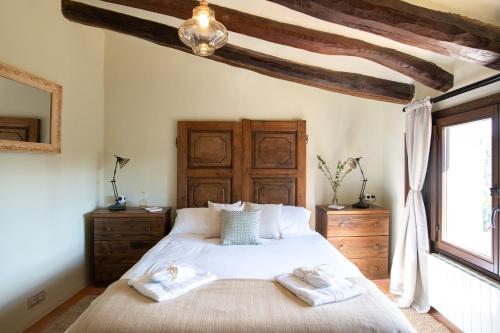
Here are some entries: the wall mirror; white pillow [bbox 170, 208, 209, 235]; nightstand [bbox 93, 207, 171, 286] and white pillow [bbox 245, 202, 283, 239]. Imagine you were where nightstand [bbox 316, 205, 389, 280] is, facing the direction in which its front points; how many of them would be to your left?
0

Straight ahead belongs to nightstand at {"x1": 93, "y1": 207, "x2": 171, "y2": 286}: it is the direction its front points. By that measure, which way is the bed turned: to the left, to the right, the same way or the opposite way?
the same way

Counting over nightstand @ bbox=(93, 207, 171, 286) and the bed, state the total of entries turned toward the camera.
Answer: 2

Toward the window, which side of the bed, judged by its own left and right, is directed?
left

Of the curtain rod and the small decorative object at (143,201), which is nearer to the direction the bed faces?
the curtain rod

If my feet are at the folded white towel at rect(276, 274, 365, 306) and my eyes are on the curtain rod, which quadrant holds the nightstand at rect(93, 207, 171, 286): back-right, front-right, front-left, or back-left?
back-left

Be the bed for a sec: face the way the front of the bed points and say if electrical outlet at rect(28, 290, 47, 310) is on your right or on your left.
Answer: on your right

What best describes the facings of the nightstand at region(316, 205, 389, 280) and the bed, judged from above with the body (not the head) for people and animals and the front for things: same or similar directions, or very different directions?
same or similar directions

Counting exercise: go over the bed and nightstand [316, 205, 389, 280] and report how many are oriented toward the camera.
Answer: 2

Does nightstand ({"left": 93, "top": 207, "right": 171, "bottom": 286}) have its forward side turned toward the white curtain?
no

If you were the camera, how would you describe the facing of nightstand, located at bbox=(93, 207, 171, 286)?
facing the viewer

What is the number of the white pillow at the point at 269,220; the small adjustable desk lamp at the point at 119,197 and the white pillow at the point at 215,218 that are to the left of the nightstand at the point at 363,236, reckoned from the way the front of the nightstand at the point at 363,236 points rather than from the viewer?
0

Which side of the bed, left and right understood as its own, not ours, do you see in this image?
front

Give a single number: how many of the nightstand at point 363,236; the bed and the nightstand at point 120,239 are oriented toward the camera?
3

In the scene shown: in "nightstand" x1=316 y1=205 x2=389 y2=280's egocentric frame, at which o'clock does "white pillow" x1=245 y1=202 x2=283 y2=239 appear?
The white pillow is roughly at 2 o'clock from the nightstand.

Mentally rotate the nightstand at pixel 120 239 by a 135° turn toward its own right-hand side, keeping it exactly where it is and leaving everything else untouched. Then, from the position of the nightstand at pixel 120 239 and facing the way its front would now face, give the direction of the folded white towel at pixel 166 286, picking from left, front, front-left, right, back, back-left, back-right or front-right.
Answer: back-left

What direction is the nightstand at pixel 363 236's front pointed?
toward the camera

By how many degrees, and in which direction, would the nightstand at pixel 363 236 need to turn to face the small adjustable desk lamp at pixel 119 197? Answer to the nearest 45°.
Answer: approximately 90° to its right

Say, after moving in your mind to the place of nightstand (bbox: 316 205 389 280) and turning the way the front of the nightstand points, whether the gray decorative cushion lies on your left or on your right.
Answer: on your right

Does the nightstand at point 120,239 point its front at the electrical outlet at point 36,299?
no
